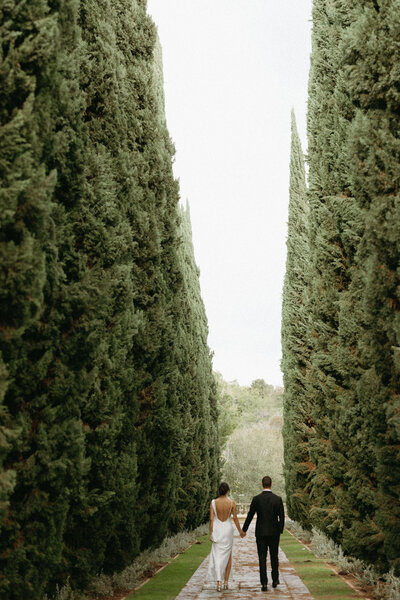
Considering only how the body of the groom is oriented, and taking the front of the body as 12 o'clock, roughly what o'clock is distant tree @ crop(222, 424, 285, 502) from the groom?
The distant tree is roughly at 12 o'clock from the groom.

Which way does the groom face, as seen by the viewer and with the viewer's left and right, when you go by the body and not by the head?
facing away from the viewer

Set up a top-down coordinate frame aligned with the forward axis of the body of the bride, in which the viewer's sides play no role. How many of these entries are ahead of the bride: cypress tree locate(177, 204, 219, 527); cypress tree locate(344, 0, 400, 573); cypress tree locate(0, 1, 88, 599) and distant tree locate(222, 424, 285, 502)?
2

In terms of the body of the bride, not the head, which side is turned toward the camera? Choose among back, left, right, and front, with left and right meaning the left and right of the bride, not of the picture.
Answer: back

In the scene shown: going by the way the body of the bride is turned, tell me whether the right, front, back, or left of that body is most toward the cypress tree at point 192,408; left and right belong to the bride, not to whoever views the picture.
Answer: front

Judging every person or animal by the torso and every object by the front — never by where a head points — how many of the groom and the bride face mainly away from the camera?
2

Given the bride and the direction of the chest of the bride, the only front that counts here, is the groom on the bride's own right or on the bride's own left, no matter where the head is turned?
on the bride's own right

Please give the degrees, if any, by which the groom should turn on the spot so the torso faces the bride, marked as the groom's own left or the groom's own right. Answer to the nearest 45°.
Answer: approximately 90° to the groom's own left
